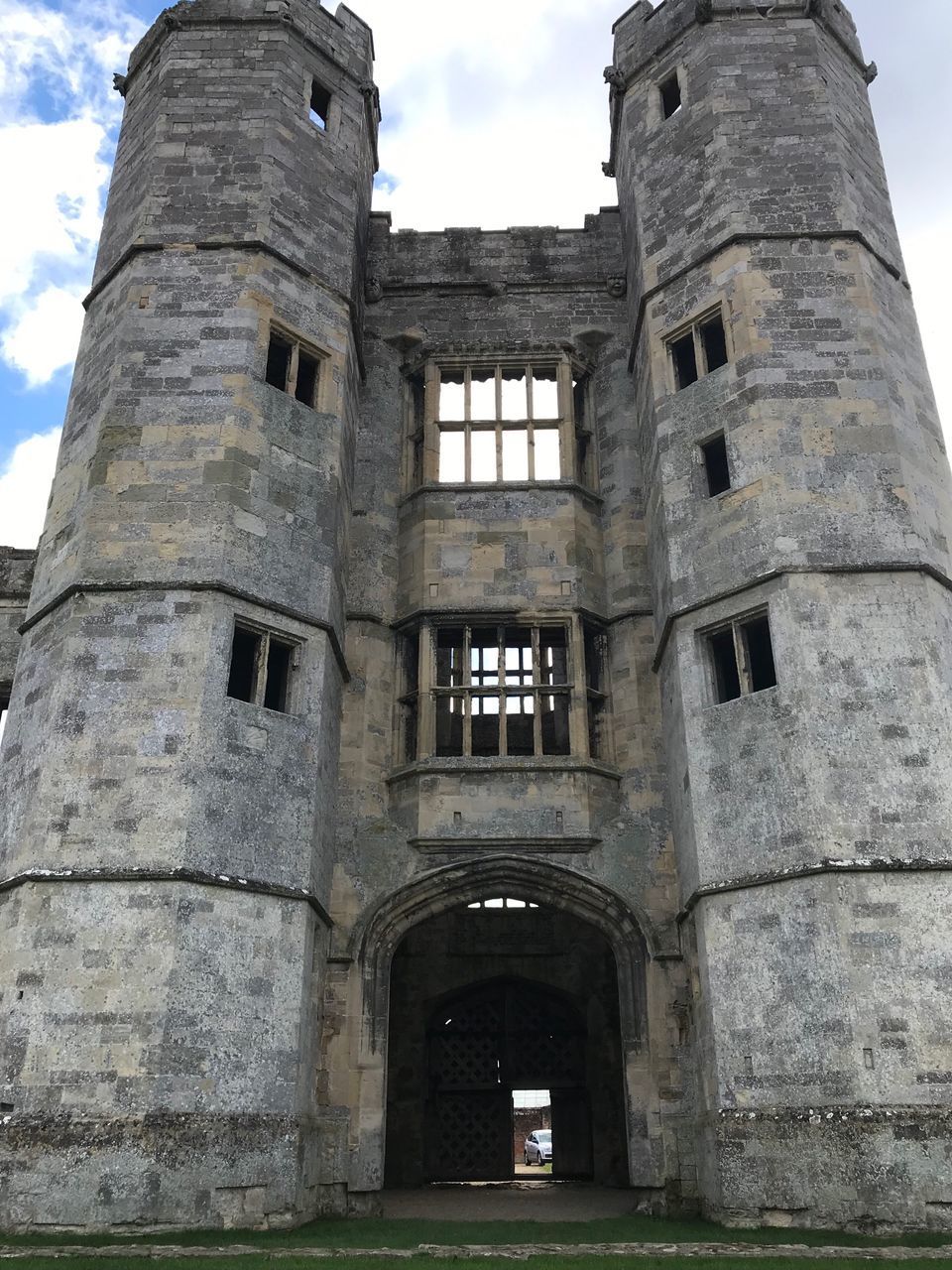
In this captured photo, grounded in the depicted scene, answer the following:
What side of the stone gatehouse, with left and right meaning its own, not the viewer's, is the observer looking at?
front

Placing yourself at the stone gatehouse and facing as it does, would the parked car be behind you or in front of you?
behind
